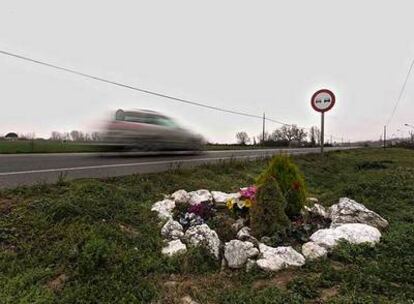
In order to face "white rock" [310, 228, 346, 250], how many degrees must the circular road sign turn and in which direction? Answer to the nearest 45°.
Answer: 0° — it already faces it

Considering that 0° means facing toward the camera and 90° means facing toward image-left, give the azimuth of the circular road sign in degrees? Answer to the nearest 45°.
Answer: approximately 0°

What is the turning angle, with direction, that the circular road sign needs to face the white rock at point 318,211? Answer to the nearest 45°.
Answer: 0° — it already faces it

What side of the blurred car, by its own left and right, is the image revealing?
right

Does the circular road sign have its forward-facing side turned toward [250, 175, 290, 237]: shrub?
yes

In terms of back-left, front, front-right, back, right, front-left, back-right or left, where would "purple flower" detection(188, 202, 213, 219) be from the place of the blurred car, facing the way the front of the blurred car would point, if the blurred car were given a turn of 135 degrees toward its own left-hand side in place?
back-left

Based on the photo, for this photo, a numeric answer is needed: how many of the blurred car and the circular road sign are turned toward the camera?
1

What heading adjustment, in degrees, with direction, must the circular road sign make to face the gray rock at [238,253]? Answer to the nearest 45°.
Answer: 0° — it already faces it

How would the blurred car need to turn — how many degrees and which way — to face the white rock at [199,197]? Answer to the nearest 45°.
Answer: approximately 90° to its right

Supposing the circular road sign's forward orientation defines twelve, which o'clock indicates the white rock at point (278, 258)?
The white rock is roughly at 12 o'clock from the circular road sign.
